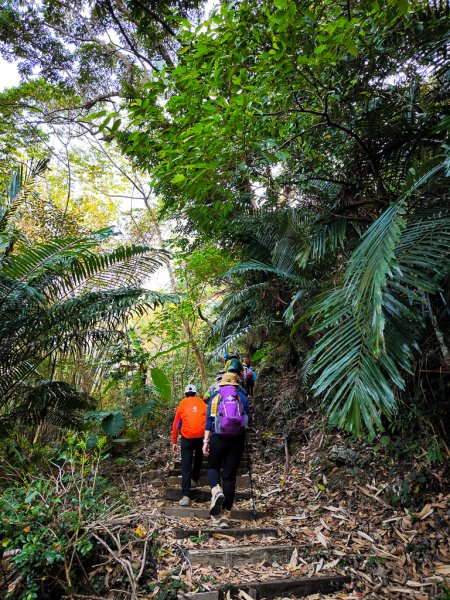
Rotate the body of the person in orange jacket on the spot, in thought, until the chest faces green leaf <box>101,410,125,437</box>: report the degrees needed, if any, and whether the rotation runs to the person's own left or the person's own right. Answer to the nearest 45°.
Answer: approximately 45° to the person's own left

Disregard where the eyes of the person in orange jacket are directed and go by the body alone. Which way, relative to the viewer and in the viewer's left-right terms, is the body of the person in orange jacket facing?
facing away from the viewer

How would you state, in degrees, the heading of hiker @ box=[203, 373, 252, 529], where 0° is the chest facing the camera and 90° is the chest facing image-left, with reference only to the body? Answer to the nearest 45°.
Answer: approximately 180°

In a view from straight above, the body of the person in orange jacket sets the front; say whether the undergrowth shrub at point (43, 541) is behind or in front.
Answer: behind

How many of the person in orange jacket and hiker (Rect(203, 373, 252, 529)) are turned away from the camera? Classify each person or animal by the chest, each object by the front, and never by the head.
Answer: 2

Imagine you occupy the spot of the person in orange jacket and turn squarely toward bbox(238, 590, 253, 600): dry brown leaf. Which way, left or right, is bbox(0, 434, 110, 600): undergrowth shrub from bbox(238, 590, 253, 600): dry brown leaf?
right
